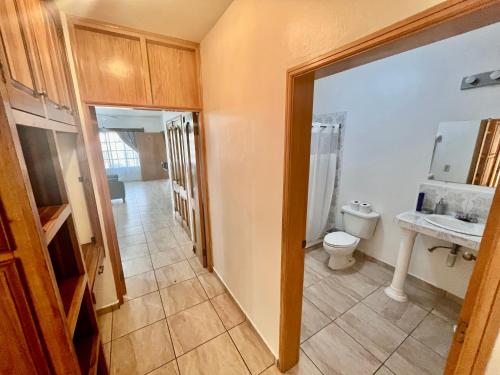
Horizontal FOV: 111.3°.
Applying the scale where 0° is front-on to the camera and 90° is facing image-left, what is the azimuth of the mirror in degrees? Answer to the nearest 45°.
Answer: approximately 45°

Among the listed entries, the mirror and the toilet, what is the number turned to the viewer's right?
0

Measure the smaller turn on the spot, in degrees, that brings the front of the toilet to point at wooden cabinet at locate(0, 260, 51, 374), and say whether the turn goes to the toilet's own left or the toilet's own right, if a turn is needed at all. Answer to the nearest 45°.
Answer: approximately 45° to the toilet's own left

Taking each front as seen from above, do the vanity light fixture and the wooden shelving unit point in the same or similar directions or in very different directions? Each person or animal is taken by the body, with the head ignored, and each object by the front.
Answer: very different directions

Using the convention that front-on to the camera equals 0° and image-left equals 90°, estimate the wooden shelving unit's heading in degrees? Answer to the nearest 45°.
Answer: approximately 315°

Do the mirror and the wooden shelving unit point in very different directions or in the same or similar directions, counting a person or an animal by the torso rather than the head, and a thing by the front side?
very different directions

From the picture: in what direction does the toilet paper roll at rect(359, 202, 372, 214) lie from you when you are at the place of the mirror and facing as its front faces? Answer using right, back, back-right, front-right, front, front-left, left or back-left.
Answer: front-right

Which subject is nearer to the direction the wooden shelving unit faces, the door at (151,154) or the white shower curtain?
the white shower curtain

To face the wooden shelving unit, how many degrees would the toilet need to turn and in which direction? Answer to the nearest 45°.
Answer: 0° — it already faces it

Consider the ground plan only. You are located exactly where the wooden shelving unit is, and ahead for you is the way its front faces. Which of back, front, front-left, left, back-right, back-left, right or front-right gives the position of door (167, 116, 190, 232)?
left
